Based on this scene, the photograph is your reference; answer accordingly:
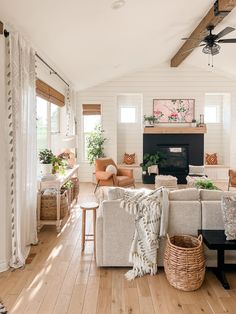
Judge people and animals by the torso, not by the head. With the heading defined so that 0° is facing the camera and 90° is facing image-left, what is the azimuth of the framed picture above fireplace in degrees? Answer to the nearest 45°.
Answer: approximately 0°

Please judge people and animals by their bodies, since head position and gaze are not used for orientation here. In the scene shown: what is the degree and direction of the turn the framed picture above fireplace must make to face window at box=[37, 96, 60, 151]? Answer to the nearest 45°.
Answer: approximately 45° to its right

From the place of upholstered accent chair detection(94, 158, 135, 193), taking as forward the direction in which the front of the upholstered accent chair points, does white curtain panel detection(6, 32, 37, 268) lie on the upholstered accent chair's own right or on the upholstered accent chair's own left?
on the upholstered accent chair's own right

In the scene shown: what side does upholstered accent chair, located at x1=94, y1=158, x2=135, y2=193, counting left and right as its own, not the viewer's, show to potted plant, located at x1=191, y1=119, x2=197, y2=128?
left

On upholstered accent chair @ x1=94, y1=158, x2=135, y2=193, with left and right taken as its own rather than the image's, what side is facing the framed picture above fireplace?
left

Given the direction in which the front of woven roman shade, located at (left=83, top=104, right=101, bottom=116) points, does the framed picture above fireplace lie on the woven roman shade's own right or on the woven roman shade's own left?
on the woven roman shade's own left

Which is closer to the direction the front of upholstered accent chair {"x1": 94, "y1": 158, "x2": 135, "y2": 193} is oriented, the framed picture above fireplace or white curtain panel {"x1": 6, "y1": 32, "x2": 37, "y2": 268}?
the white curtain panel

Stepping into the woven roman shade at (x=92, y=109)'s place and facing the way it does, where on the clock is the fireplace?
The fireplace is roughly at 9 o'clock from the woven roman shade.

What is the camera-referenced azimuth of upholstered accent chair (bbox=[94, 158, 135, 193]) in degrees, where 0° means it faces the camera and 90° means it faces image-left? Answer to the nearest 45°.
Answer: approximately 315°
